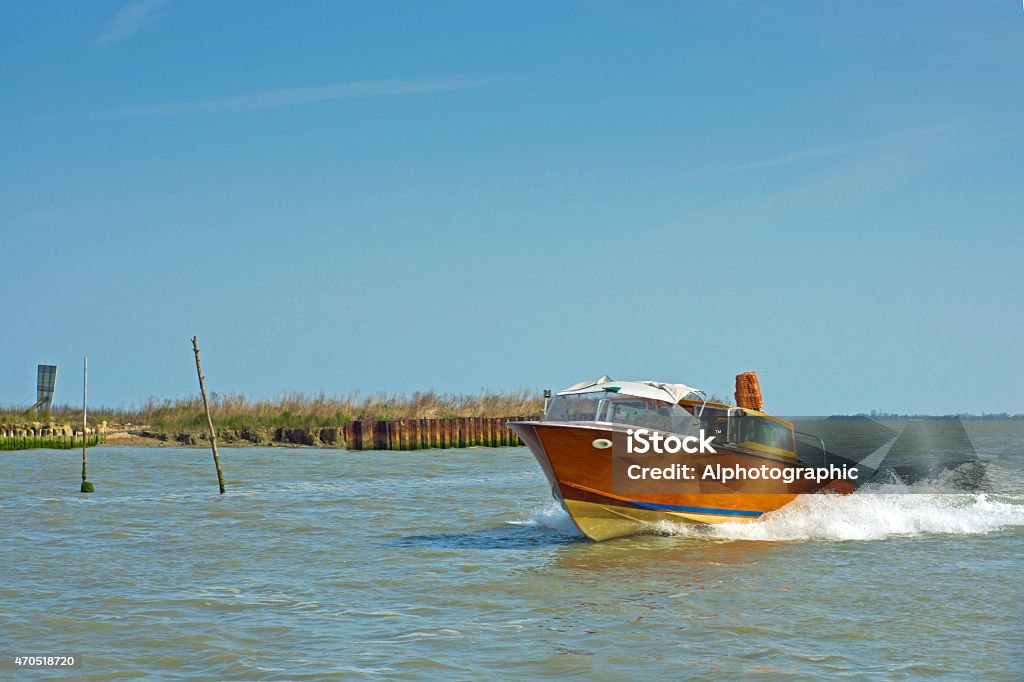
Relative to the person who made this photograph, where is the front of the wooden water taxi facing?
facing the viewer and to the left of the viewer
